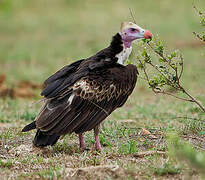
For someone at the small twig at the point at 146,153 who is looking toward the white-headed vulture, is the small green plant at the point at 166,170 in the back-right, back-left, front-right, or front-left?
back-left

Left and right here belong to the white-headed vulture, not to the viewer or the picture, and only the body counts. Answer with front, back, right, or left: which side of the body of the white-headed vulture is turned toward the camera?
right

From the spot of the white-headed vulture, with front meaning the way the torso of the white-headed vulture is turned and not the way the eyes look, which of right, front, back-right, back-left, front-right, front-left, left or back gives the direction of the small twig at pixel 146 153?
front-right

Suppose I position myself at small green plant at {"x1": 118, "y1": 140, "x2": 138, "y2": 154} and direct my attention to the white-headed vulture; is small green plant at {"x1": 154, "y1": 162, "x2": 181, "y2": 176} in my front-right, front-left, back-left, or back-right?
back-left

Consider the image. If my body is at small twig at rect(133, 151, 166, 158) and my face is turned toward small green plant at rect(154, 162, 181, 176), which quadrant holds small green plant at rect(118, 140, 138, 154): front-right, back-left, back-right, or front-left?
back-right

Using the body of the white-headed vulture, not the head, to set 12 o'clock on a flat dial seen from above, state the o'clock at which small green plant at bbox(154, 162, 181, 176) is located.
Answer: The small green plant is roughly at 2 o'clock from the white-headed vulture.

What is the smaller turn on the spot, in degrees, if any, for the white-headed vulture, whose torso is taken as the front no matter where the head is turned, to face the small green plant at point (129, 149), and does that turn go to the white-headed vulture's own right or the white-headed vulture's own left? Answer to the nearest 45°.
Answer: approximately 45° to the white-headed vulture's own right
